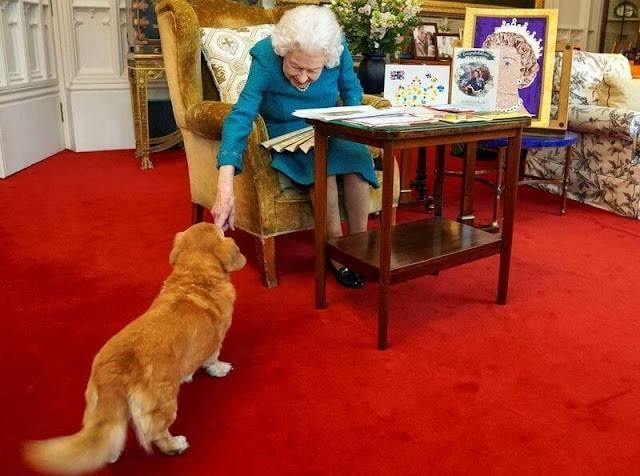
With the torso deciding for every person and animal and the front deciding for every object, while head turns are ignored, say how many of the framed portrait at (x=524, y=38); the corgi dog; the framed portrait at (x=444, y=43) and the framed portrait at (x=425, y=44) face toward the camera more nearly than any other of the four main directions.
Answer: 3

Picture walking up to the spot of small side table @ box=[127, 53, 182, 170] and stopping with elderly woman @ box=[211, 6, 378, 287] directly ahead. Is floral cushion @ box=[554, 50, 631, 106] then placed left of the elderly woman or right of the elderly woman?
left

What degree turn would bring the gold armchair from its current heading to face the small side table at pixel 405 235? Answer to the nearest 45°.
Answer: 0° — it already faces it

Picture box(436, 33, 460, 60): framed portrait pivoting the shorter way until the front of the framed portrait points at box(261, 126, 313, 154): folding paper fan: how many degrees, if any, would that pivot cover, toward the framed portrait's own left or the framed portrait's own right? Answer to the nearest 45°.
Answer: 0° — it already faces it

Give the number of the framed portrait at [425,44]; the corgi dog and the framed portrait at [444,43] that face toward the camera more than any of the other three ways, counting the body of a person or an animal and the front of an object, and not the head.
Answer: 2

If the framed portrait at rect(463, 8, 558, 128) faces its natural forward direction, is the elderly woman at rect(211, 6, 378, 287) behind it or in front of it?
in front

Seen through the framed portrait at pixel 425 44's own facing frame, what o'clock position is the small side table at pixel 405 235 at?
The small side table is roughly at 12 o'clock from the framed portrait.

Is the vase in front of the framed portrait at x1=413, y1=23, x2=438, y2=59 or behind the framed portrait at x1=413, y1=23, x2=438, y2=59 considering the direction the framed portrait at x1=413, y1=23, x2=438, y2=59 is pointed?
in front

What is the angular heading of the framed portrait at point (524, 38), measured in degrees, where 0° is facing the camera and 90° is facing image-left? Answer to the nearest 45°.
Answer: approximately 0°

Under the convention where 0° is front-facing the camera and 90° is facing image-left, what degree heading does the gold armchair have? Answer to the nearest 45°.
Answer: approximately 315°

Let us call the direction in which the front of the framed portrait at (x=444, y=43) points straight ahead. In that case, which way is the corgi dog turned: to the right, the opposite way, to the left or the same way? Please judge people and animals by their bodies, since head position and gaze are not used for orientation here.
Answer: the opposite way

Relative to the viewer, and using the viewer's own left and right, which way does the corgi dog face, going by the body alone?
facing away from the viewer and to the right of the viewer
